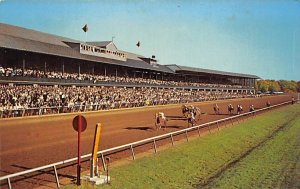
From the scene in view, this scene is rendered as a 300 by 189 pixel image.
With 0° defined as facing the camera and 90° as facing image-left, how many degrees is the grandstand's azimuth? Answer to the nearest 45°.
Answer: approximately 315°
